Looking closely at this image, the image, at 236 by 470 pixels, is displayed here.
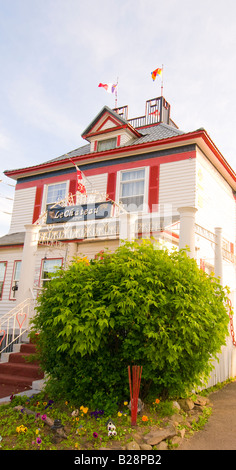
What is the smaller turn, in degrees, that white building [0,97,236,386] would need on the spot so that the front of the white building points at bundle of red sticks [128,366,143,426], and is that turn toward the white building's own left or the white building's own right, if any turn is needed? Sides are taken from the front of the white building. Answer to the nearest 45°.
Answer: approximately 45° to the white building's own left

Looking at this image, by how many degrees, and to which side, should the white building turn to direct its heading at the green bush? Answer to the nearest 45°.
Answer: approximately 45° to its left

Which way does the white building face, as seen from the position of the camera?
facing the viewer and to the left of the viewer
